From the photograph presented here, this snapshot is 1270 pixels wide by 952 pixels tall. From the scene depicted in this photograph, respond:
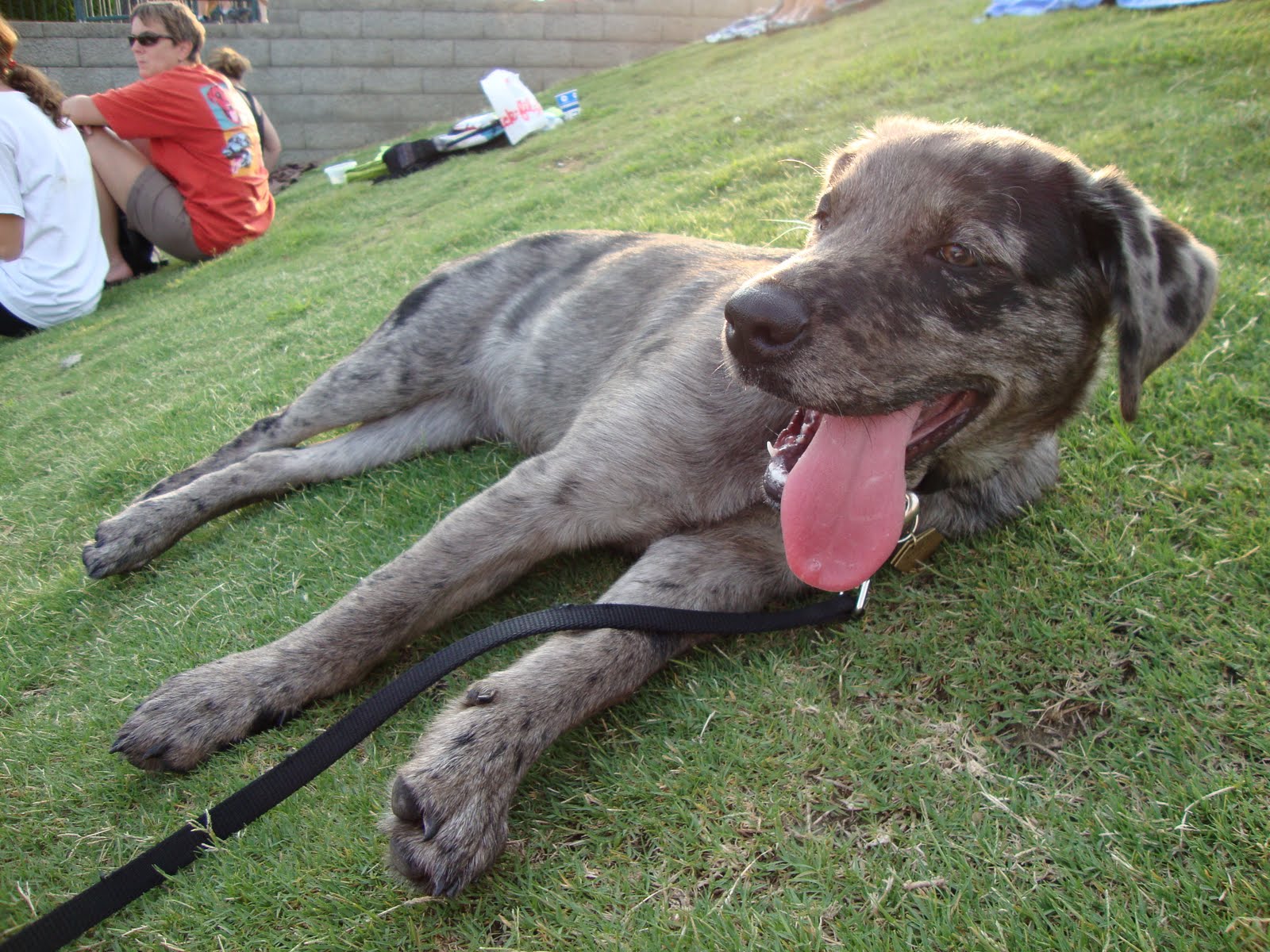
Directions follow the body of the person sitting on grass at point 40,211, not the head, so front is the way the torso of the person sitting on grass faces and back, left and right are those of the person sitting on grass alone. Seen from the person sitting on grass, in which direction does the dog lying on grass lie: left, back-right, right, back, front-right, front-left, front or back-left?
back-left

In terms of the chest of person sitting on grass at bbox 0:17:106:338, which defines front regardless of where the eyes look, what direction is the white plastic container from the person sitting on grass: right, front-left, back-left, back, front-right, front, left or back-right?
right

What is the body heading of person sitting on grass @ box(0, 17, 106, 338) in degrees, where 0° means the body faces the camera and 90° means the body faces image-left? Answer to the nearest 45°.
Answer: approximately 135°

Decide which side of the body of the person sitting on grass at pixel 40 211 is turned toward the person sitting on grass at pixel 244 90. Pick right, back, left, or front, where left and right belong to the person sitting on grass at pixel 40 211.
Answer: right

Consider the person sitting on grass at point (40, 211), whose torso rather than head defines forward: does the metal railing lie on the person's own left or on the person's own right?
on the person's own right

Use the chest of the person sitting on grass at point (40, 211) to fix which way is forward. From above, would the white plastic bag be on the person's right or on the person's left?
on the person's right

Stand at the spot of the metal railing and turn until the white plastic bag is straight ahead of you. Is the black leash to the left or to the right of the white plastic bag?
right

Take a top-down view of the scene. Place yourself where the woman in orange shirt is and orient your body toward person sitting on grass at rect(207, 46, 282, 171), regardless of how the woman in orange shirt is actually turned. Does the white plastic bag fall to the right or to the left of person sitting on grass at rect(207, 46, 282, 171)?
right
